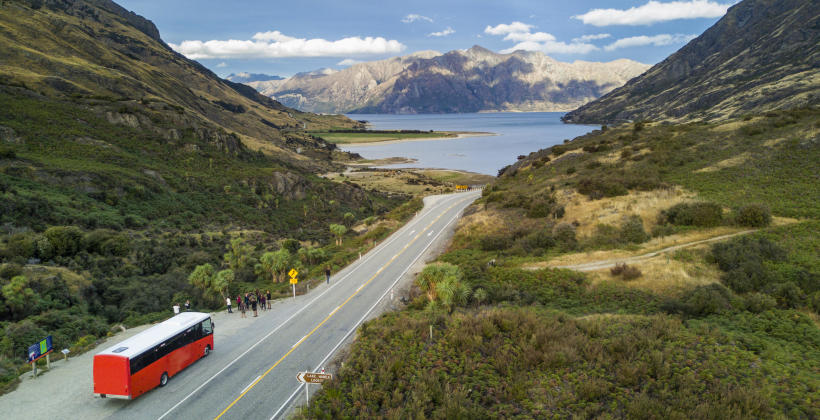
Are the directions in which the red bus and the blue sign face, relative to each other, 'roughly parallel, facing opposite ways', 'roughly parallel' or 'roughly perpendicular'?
roughly perpendicular

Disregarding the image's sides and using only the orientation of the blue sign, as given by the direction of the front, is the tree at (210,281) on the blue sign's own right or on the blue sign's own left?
on the blue sign's own left

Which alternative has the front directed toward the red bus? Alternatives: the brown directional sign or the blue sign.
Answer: the blue sign

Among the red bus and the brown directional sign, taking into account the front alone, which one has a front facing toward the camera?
the brown directional sign

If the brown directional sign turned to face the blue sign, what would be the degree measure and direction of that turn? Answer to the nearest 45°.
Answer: approximately 135° to its right

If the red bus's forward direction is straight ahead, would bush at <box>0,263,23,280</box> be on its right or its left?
on its left

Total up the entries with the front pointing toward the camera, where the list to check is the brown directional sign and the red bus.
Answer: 1

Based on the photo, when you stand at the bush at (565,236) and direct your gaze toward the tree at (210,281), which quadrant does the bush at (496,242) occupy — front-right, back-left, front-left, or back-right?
front-right

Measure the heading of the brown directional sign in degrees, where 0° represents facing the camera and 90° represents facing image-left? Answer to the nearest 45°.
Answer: approximately 0°

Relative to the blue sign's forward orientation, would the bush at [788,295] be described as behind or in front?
in front
